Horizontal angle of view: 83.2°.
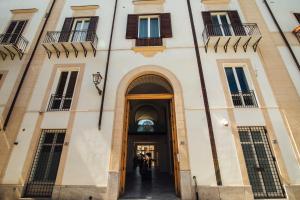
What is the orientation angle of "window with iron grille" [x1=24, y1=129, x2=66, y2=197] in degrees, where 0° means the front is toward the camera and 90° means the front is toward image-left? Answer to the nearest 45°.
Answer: approximately 0°

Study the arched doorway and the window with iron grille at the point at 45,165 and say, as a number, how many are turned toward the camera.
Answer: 2

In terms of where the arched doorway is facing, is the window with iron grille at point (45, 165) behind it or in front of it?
in front

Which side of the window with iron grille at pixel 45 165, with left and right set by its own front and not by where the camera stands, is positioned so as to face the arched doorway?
left

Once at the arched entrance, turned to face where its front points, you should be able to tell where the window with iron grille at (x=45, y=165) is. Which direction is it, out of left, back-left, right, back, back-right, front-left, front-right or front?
right

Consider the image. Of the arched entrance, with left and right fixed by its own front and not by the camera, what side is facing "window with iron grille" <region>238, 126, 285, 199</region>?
left

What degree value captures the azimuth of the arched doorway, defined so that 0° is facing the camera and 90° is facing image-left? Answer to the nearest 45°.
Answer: approximately 0°
